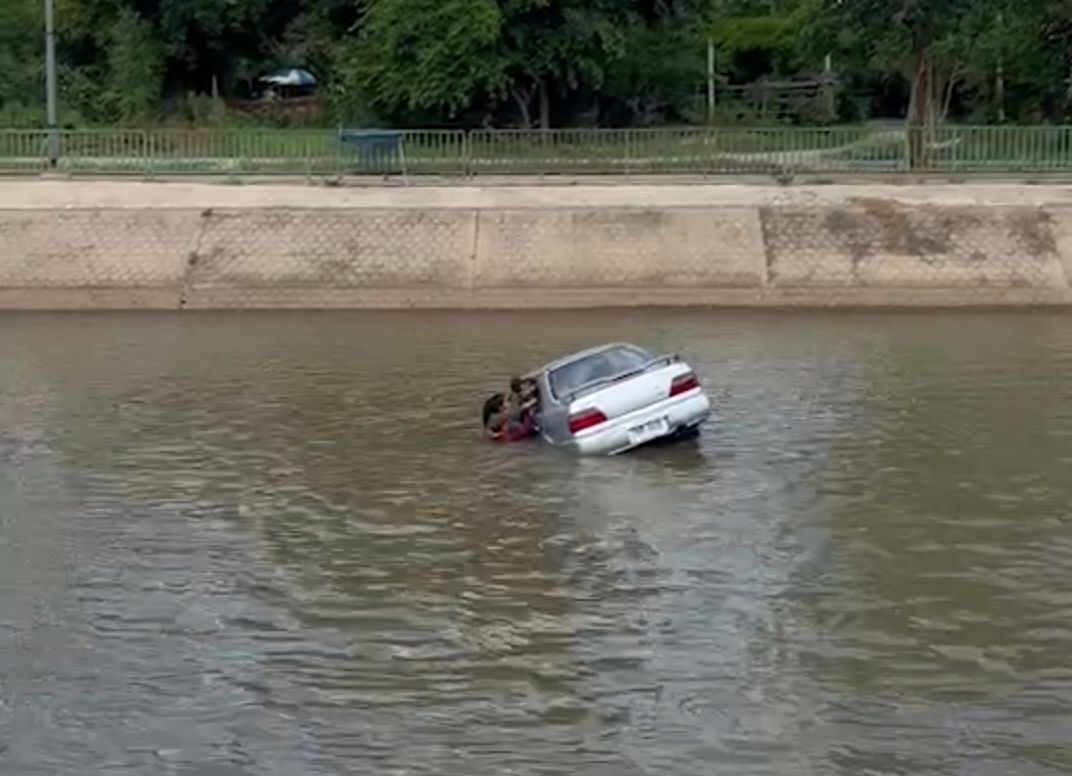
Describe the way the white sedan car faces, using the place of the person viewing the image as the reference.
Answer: facing away from the viewer and to the left of the viewer

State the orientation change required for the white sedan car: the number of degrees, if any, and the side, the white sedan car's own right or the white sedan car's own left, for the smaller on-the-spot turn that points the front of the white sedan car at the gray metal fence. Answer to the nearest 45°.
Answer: approximately 45° to the white sedan car's own right
